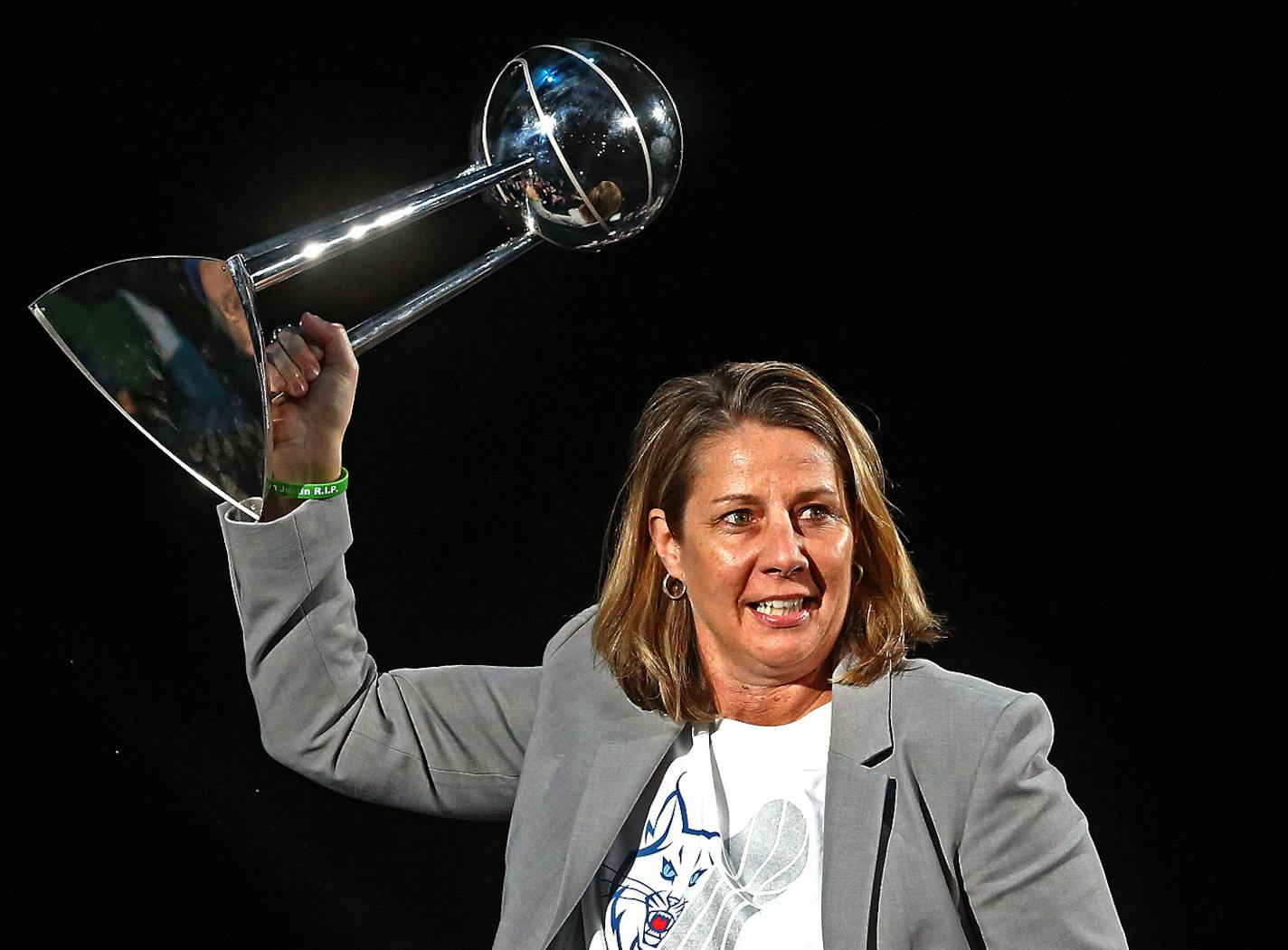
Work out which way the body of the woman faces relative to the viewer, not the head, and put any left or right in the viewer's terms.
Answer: facing the viewer
